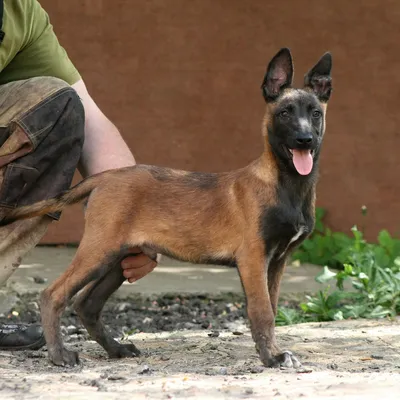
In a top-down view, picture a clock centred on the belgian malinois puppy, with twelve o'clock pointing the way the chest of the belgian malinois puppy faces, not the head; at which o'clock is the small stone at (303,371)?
The small stone is roughly at 2 o'clock from the belgian malinois puppy.

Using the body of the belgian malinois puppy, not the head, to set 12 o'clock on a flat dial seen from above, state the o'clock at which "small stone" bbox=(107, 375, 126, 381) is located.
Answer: The small stone is roughly at 4 o'clock from the belgian malinois puppy.

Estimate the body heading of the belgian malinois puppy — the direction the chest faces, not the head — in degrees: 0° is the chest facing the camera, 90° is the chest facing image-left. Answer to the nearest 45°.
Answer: approximately 270°

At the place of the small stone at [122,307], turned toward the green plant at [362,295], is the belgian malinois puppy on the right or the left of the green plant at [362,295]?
right

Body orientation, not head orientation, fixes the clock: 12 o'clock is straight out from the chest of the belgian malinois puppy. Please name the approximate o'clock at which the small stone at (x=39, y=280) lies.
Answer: The small stone is roughly at 8 o'clock from the belgian malinois puppy.

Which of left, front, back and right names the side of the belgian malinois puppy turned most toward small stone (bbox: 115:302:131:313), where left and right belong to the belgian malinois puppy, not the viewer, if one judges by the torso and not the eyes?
left

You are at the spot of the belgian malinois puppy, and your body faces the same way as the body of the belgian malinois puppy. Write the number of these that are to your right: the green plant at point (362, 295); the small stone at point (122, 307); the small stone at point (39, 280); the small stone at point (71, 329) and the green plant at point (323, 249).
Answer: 0

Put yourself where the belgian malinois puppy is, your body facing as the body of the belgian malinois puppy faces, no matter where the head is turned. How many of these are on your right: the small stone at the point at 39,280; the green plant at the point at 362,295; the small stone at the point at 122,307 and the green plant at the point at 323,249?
0

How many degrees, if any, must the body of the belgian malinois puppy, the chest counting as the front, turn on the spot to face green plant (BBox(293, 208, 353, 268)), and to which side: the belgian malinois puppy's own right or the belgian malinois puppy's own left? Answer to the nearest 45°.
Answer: approximately 90° to the belgian malinois puppy's own left

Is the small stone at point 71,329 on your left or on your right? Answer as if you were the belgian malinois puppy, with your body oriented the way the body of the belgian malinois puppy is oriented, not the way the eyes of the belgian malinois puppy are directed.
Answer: on your left

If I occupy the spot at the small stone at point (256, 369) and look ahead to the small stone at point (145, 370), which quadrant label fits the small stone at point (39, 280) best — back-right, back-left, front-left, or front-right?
front-right

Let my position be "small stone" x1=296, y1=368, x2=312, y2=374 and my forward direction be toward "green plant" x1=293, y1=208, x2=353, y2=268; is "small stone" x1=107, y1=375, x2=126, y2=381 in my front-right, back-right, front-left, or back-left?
back-left

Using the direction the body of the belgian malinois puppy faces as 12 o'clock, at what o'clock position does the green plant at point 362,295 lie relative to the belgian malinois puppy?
The green plant is roughly at 10 o'clock from the belgian malinois puppy.
